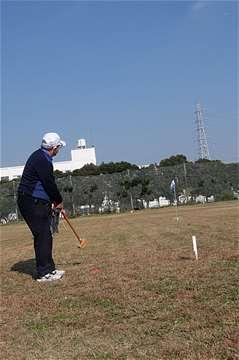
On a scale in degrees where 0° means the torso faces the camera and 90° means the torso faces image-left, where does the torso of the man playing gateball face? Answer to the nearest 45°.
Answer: approximately 270°

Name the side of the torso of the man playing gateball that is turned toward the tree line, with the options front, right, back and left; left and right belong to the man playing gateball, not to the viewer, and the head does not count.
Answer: left
